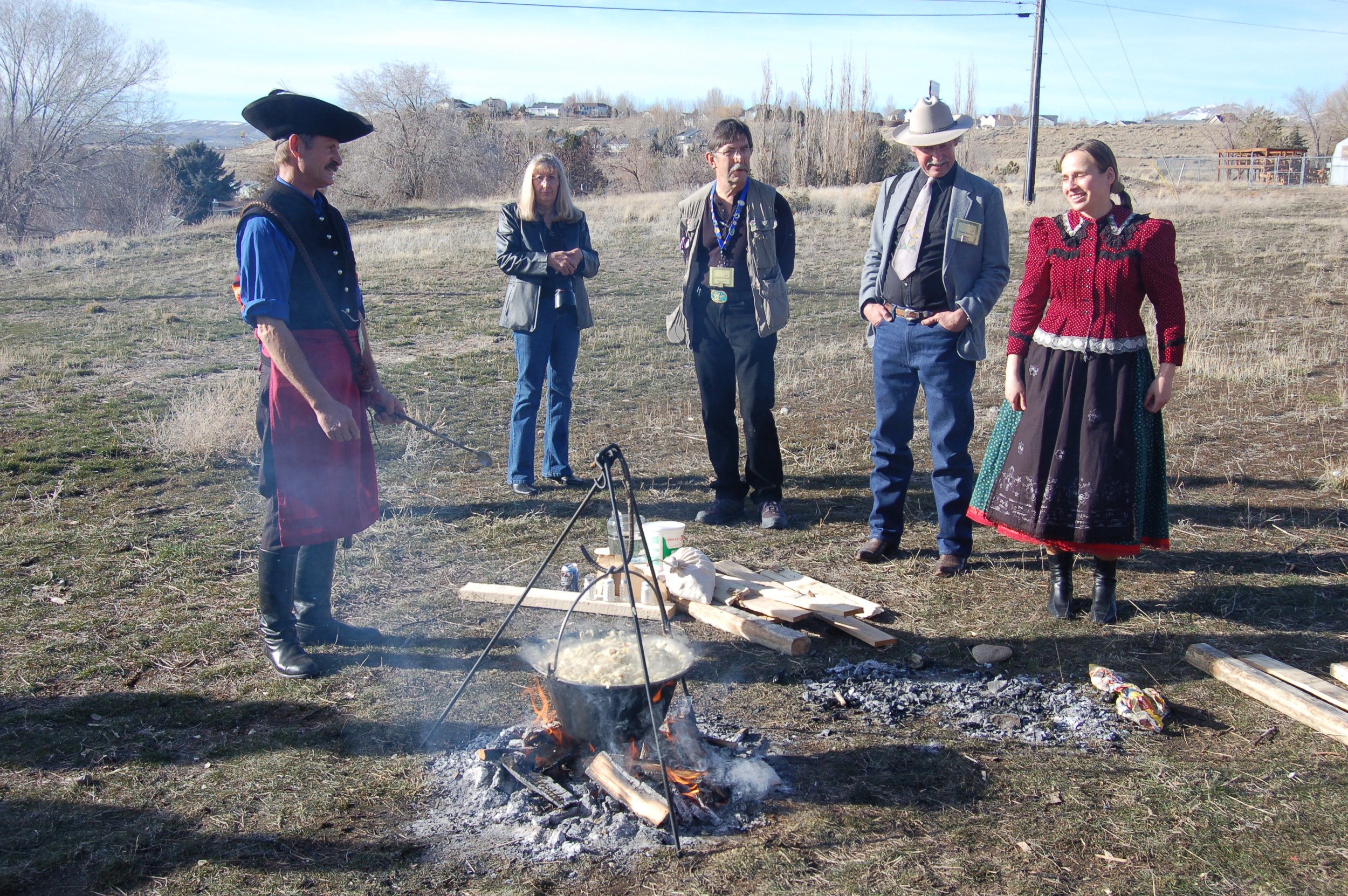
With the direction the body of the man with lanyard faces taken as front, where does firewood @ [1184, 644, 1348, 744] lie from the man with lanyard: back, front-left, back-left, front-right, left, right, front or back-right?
front-left

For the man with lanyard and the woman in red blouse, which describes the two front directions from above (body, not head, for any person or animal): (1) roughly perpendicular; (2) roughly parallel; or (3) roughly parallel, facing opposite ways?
roughly parallel

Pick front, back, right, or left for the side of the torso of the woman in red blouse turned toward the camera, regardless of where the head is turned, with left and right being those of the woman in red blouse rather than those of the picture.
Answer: front

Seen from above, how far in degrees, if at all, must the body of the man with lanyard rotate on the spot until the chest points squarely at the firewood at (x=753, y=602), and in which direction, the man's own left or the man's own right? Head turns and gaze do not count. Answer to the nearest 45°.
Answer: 0° — they already face it

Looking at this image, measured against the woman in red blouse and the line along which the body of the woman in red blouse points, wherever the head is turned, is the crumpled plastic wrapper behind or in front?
in front

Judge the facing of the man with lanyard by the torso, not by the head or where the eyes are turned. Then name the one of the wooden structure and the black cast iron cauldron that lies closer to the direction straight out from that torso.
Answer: the black cast iron cauldron

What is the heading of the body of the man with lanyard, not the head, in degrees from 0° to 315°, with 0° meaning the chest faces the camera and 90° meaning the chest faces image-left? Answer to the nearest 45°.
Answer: approximately 0°

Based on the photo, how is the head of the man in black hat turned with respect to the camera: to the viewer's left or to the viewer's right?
to the viewer's right

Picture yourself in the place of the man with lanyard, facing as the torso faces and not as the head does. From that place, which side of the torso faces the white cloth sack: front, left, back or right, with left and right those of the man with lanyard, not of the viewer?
front

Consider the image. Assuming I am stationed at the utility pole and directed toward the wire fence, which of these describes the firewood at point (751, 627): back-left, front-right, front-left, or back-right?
back-right

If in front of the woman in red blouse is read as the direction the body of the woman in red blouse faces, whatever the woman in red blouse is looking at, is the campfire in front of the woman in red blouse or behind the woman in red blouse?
in front

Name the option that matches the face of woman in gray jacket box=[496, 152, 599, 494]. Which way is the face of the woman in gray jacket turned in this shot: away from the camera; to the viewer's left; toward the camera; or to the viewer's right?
toward the camera

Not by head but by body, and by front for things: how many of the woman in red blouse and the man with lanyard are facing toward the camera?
2
